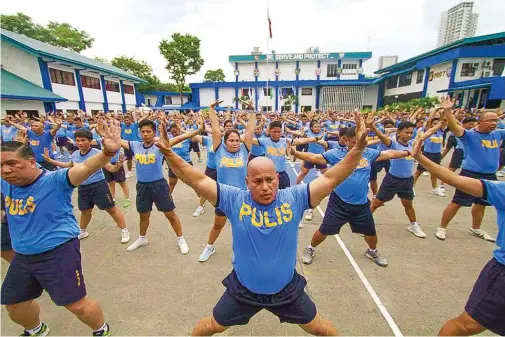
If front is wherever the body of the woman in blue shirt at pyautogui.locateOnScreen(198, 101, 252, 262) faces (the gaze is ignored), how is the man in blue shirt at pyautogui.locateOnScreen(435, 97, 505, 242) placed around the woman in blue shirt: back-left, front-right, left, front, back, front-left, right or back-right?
left

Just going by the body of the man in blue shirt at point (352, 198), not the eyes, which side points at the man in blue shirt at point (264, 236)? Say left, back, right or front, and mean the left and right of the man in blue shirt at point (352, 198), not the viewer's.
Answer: front

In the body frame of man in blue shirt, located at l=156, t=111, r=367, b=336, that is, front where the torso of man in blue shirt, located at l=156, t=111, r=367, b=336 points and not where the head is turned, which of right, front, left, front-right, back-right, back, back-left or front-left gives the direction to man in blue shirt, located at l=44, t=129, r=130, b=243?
back-right

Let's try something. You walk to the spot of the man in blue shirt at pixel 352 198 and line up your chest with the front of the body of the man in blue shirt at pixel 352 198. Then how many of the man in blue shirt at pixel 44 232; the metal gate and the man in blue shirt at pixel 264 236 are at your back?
1

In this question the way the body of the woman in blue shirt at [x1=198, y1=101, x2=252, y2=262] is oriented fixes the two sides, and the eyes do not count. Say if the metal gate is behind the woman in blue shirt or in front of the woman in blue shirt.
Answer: behind

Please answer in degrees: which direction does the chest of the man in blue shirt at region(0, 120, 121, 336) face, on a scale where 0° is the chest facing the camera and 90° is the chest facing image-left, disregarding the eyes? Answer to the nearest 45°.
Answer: approximately 45°

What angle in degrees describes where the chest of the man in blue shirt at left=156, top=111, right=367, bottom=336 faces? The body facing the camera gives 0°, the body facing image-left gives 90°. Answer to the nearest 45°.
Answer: approximately 0°

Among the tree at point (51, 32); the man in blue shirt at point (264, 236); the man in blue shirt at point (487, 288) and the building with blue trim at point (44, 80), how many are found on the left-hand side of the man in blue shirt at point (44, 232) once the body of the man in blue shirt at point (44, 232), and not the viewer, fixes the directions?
2

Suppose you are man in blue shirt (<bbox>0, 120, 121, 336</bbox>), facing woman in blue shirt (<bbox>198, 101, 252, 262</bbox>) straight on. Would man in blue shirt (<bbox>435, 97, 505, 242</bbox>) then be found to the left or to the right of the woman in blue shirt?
right

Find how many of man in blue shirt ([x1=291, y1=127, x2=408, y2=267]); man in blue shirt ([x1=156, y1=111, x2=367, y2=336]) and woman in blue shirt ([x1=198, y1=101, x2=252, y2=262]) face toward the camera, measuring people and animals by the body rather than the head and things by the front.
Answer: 3

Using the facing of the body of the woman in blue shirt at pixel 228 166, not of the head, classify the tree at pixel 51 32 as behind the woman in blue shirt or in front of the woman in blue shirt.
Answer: behind

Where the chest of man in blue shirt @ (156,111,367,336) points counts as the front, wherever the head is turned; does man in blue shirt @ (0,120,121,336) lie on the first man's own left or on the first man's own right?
on the first man's own right

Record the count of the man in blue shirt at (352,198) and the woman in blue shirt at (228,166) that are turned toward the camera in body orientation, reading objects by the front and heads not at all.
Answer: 2

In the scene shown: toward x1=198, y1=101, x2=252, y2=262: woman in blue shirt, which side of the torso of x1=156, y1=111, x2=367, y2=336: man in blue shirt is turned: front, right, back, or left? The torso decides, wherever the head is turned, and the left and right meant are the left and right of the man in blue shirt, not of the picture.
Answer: back

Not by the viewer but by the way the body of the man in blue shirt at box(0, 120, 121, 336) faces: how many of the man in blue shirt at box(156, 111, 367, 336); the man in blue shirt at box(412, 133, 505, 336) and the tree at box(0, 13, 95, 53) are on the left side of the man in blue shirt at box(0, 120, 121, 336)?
2
